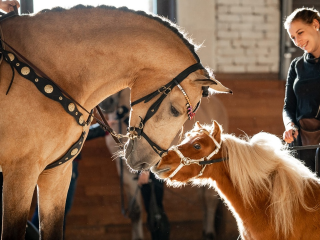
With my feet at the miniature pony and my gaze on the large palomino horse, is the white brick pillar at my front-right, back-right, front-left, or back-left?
back-right

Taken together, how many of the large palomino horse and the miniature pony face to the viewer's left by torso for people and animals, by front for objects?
1

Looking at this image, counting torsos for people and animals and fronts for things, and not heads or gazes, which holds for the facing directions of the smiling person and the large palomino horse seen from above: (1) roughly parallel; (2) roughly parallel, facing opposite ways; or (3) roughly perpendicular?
roughly perpendicular

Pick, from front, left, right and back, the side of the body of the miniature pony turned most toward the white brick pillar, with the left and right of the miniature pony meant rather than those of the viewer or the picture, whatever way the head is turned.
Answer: right

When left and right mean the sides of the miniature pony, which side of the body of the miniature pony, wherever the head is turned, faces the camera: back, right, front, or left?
left

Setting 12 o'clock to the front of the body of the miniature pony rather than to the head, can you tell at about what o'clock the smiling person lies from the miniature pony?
The smiling person is roughly at 4 o'clock from the miniature pony.

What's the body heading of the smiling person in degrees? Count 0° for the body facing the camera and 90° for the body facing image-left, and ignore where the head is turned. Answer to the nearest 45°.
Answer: approximately 45°

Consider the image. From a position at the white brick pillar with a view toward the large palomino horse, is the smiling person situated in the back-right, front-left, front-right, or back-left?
front-left

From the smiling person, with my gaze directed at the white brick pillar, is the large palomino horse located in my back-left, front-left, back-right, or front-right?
back-left

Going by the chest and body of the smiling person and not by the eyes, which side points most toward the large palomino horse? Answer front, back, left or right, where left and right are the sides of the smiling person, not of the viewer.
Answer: front

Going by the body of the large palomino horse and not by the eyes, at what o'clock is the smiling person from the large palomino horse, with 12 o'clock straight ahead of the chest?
The smiling person is roughly at 11 o'clock from the large palomino horse.

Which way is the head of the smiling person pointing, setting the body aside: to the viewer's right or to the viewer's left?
to the viewer's left

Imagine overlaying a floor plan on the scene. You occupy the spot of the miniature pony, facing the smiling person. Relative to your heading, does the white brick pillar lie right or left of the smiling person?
left

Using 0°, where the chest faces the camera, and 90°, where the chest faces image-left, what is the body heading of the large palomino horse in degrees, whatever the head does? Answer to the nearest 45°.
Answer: approximately 270°

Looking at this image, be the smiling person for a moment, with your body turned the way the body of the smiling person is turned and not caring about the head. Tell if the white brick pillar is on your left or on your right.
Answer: on your right

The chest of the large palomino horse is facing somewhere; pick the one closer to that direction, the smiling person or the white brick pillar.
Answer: the smiling person

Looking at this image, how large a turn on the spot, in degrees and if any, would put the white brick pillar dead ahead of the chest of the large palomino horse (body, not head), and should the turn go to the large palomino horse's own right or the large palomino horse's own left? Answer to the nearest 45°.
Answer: approximately 45° to the large palomino horse's own left
